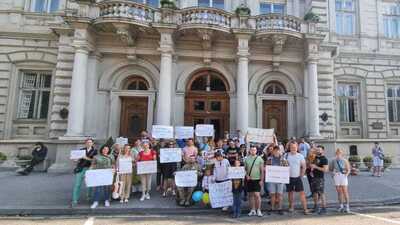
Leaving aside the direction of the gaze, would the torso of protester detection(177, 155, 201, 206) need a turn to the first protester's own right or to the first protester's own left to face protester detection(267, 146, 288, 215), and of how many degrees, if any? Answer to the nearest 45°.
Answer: approximately 90° to the first protester's own left

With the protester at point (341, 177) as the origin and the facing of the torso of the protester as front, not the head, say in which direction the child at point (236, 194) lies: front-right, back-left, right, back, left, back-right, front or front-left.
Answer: front-right

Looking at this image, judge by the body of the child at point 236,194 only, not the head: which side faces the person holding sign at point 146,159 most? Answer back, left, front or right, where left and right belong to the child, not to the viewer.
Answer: right

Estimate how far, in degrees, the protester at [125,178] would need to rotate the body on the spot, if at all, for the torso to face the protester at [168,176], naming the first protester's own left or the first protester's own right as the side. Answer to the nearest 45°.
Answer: approximately 90° to the first protester's own left

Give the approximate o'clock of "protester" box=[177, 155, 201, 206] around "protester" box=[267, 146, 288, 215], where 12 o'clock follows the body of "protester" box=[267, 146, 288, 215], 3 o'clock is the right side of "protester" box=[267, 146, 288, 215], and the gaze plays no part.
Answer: "protester" box=[177, 155, 201, 206] is roughly at 3 o'clock from "protester" box=[267, 146, 288, 215].

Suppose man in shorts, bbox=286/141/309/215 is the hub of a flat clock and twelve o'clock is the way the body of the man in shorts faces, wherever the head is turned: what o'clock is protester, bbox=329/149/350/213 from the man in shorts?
The protester is roughly at 8 o'clock from the man in shorts.

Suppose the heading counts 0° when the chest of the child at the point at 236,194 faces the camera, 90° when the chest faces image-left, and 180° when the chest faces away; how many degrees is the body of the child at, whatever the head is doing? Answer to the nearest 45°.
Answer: approximately 0°

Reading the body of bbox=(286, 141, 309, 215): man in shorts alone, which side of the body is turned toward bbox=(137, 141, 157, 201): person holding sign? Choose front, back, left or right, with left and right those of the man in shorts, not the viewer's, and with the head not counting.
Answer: right

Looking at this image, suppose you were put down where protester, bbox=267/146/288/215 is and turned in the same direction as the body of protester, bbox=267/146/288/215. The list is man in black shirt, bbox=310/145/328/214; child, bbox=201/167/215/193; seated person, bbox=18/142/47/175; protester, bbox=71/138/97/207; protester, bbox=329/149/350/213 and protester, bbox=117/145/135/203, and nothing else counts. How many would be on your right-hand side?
4
